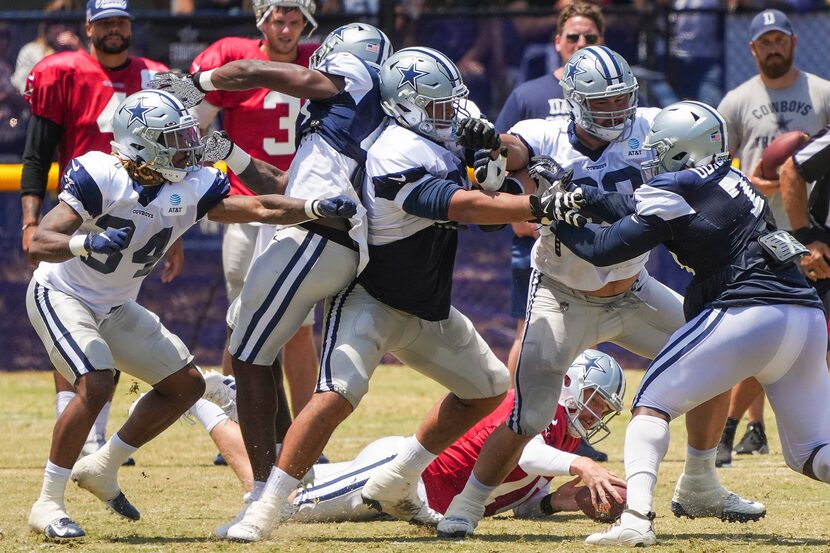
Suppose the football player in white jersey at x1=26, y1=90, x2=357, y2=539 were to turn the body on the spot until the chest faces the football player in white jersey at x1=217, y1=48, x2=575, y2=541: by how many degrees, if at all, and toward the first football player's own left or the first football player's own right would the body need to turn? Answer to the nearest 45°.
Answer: approximately 45° to the first football player's own left

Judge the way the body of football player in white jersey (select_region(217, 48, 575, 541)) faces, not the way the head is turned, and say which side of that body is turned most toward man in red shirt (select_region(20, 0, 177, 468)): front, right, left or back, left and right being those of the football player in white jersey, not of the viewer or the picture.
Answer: back

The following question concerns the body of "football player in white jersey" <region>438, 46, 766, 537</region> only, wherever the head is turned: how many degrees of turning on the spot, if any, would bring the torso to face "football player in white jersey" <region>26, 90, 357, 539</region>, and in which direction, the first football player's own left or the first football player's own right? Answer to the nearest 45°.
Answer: approximately 135° to the first football player's own right

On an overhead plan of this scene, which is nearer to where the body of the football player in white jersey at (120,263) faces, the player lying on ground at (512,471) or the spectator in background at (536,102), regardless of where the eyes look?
the player lying on ground

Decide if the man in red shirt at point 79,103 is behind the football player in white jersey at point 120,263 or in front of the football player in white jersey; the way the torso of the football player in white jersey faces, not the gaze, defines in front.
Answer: behind

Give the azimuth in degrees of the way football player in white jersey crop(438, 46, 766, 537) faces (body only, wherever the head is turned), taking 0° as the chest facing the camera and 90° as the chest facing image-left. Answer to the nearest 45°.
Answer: approximately 315°

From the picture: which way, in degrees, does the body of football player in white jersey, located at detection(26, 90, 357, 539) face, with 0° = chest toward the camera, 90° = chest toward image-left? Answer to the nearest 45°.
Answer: approximately 315°

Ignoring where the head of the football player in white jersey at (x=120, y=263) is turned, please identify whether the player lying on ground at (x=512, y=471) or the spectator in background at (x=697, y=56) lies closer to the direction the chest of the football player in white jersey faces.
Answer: the player lying on ground
